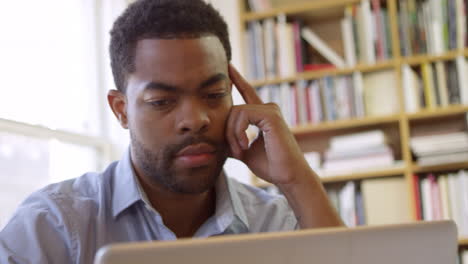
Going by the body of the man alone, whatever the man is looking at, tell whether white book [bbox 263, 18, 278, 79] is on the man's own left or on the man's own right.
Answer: on the man's own left

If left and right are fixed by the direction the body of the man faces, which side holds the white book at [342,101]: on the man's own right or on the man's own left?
on the man's own left

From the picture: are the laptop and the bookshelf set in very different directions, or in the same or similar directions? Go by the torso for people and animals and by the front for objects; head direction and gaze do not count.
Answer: very different directions

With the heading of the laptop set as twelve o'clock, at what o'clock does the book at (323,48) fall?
The book is roughly at 12 o'clock from the laptop.

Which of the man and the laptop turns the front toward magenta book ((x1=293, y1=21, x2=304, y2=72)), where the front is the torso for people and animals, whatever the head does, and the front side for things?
the laptop

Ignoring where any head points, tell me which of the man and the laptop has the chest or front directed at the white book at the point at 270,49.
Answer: the laptop

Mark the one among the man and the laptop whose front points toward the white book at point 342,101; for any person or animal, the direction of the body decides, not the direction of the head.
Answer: the laptop

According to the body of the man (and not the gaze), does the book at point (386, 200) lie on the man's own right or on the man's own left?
on the man's own left

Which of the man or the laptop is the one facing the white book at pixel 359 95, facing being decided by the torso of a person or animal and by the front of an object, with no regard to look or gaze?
the laptop

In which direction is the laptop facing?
away from the camera

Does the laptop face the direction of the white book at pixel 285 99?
yes

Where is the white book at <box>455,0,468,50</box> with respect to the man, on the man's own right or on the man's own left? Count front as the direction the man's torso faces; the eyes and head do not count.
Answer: on the man's own left

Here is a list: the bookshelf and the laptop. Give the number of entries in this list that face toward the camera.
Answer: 1

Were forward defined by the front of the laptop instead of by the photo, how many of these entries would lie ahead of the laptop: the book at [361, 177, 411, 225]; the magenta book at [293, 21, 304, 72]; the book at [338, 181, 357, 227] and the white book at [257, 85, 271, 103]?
4
